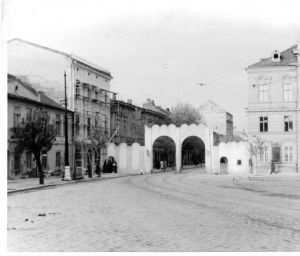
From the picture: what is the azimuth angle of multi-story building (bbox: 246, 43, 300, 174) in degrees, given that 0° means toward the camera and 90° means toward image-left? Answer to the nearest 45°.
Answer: approximately 0°

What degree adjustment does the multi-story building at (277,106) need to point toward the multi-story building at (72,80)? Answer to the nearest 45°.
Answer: approximately 90° to its right

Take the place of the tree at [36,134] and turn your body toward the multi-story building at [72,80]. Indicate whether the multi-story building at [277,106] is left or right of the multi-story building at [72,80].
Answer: right

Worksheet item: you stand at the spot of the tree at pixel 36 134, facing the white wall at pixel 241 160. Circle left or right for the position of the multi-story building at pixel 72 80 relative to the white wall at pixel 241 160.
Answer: left

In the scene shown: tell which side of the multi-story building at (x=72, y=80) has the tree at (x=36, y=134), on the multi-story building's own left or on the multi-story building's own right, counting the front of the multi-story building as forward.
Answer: on the multi-story building's own right

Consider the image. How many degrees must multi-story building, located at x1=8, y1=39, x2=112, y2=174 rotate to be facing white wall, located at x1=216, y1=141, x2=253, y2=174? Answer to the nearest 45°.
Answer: approximately 45° to its left

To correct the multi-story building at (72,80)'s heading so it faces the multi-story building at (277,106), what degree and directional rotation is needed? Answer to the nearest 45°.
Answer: approximately 45° to its left

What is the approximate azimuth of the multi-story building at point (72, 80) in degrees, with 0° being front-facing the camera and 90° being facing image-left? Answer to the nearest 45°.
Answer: approximately 315°

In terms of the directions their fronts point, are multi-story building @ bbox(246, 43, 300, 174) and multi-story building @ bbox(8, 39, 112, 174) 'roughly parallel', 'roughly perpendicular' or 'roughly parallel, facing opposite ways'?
roughly perpendicular
